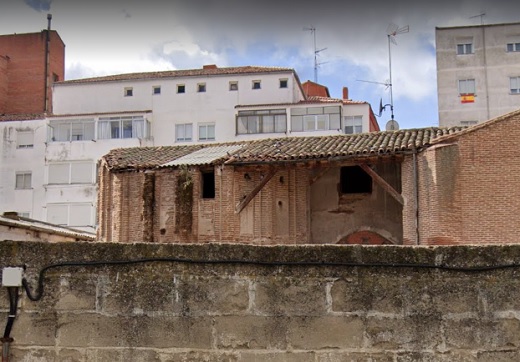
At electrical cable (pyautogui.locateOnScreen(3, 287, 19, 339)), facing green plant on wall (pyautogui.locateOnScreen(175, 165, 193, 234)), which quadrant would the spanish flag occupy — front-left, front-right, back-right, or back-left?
front-right

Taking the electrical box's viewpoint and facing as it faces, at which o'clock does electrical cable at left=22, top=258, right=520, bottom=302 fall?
The electrical cable is roughly at 10 o'clock from the electrical box.

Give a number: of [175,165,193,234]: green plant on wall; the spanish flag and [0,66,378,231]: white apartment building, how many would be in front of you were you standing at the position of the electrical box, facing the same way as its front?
0

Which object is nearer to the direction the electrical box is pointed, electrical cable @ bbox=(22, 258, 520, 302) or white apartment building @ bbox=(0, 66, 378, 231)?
the electrical cable

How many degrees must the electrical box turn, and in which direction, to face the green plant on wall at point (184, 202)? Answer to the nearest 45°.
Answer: approximately 180°

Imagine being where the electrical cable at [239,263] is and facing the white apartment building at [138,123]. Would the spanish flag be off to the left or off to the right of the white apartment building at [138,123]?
right

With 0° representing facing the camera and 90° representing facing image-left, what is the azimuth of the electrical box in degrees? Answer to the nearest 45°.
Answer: approximately 0°
